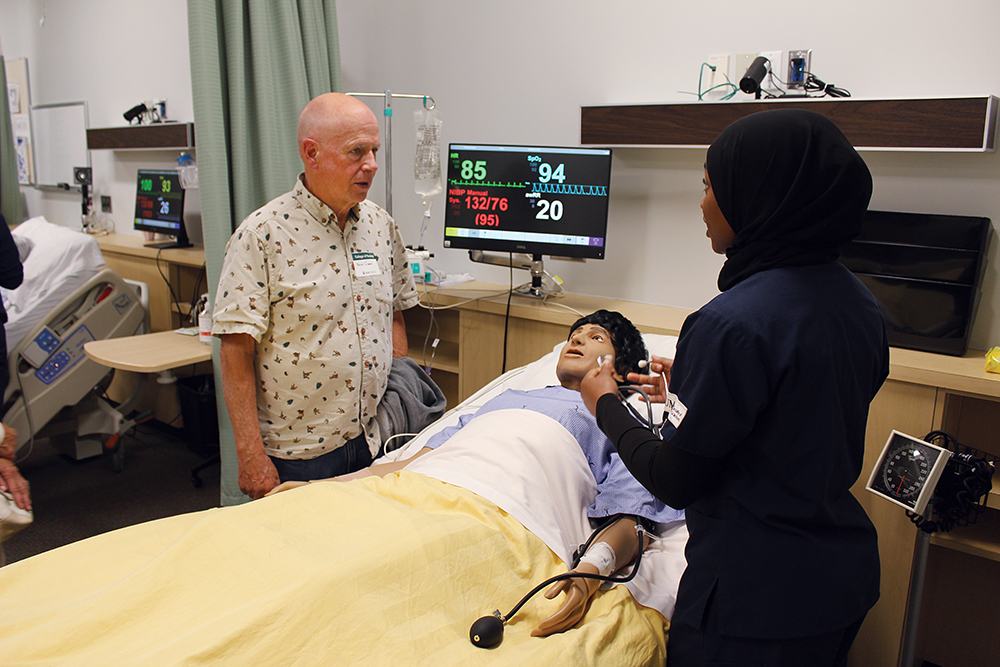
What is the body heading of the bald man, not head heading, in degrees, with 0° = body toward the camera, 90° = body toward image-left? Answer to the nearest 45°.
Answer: approximately 315°

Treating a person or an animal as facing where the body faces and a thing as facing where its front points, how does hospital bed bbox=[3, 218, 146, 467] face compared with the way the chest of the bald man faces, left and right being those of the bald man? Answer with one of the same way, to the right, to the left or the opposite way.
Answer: to the right

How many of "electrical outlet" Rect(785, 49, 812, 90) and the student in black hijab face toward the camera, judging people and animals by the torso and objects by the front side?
1

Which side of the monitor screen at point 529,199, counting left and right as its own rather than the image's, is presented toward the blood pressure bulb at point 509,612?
front

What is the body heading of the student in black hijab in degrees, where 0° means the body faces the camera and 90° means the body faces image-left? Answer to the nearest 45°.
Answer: approximately 135°

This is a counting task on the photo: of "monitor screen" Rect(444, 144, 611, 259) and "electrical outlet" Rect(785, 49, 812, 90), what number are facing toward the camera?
2

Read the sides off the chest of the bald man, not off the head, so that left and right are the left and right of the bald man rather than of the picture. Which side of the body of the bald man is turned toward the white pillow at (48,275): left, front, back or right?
back

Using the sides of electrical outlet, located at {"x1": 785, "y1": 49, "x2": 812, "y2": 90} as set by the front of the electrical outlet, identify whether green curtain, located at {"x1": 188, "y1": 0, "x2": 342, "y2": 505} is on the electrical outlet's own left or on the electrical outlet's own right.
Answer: on the electrical outlet's own right

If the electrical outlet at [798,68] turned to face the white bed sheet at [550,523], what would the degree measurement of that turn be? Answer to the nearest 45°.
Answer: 0° — it already faces it

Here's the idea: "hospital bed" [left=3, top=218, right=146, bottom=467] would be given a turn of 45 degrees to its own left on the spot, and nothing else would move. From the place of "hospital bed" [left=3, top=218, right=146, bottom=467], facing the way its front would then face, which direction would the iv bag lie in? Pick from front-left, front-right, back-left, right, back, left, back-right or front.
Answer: front-left
